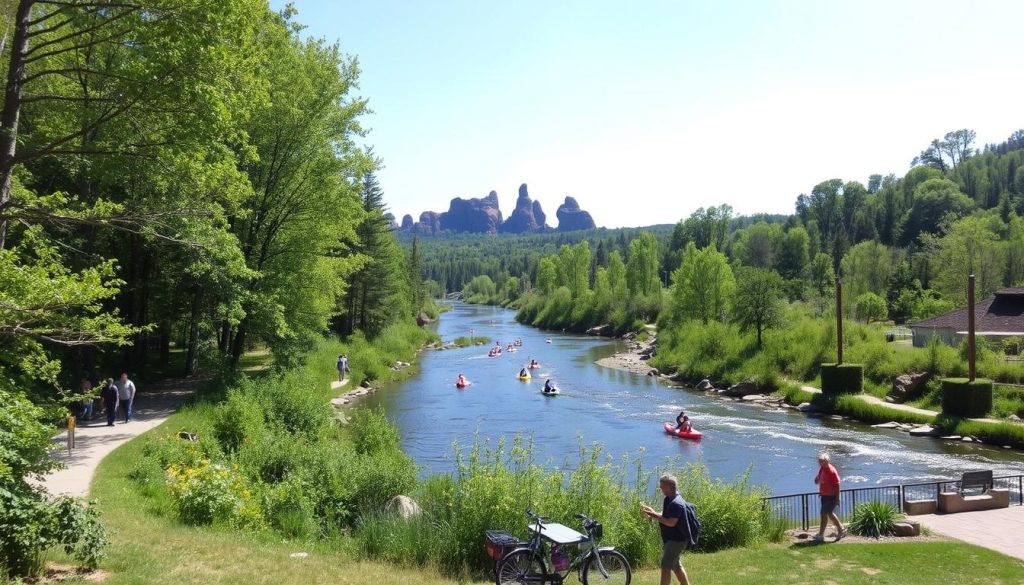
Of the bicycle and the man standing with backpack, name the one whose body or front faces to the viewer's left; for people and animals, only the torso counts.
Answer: the man standing with backpack

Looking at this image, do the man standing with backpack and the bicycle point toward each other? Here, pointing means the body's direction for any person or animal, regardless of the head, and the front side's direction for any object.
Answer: yes

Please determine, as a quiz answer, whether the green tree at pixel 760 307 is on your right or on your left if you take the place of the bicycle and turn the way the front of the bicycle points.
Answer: on your left

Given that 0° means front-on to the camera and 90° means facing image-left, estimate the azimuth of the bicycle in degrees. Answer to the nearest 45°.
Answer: approximately 270°

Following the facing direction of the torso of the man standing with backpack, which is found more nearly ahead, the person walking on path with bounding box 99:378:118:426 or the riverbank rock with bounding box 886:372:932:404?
the person walking on path

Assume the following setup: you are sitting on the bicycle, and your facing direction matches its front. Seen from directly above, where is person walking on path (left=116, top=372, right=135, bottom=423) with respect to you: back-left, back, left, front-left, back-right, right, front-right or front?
back-left

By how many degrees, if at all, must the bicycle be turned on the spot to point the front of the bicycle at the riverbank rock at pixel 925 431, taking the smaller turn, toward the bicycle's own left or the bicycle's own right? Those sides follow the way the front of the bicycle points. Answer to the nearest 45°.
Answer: approximately 45° to the bicycle's own left

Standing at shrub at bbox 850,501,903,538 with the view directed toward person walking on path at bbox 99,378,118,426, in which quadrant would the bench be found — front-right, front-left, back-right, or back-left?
back-right

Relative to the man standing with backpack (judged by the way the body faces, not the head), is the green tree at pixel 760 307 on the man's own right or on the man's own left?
on the man's own right

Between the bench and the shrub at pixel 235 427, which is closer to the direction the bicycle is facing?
the bench

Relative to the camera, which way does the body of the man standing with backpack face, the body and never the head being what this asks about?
to the viewer's left
